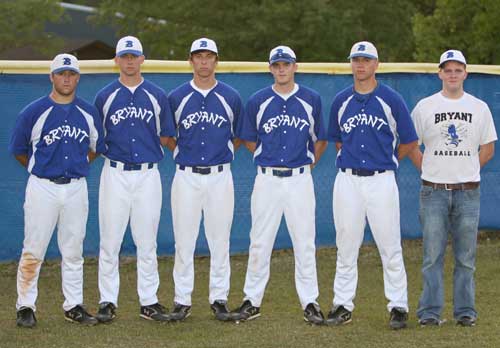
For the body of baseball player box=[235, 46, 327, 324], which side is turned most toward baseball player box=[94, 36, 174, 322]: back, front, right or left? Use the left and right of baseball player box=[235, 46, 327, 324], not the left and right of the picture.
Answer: right

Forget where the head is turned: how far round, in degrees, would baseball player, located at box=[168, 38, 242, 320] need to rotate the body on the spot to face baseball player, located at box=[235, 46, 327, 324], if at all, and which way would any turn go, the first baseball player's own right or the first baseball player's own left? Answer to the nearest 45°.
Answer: approximately 90° to the first baseball player's own left

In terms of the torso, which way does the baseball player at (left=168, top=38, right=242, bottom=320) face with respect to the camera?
toward the camera

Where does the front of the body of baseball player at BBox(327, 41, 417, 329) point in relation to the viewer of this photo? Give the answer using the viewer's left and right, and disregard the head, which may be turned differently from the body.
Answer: facing the viewer

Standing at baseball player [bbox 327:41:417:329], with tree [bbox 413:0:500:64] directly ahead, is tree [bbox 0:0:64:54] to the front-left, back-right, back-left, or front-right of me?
front-left

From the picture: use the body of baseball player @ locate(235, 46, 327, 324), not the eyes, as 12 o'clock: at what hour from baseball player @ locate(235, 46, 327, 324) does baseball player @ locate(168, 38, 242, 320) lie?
baseball player @ locate(168, 38, 242, 320) is roughly at 3 o'clock from baseball player @ locate(235, 46, 327, 324).

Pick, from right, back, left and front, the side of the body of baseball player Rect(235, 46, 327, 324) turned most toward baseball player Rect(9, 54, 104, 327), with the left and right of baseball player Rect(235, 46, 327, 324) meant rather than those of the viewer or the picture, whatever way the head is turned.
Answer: right

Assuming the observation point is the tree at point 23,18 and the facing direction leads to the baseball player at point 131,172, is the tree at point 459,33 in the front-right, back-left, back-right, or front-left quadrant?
front-left

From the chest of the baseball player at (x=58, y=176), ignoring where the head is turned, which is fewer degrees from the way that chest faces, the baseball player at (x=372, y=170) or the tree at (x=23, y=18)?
the baseball player

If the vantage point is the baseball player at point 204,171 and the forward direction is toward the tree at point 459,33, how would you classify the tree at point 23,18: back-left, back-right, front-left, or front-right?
front-left

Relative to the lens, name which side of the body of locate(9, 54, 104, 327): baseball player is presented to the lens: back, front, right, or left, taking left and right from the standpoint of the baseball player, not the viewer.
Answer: front

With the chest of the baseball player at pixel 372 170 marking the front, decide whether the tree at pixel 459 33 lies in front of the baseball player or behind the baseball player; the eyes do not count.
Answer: behind

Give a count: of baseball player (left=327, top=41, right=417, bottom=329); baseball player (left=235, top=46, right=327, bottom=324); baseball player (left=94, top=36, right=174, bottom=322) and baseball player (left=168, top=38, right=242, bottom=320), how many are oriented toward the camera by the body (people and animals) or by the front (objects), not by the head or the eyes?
4
